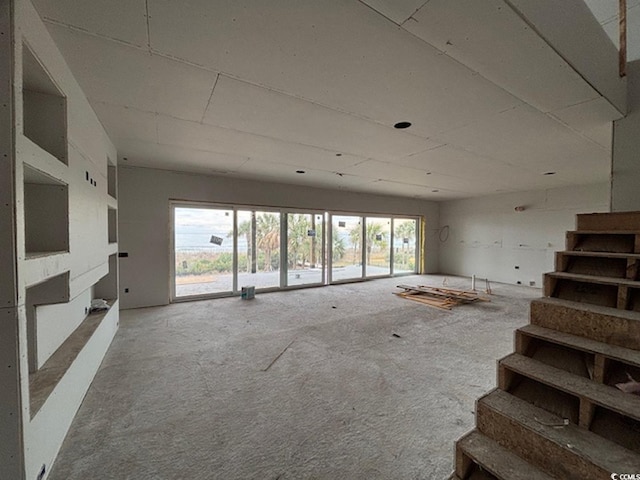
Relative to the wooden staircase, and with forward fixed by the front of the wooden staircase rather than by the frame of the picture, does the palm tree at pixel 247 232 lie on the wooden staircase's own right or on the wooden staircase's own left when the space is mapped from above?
on the wooden staircase's own right

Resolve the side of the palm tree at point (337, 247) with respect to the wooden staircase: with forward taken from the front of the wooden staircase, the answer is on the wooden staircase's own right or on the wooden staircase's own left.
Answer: on the wooden staircase's own right

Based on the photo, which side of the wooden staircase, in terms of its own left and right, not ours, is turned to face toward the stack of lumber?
right

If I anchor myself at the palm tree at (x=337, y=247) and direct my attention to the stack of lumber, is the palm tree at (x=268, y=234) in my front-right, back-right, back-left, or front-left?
back-right

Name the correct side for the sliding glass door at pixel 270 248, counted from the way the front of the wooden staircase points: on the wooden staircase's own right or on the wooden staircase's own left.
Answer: on the wooden staircase's own right

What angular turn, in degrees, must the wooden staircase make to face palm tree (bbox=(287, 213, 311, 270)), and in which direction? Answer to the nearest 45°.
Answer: approximately 90° to its right

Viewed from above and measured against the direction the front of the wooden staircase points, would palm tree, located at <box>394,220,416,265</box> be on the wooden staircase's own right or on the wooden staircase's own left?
on the wooden staircase's own right

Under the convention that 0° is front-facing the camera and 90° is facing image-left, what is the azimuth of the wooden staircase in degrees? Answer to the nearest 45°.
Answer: approximately 45°

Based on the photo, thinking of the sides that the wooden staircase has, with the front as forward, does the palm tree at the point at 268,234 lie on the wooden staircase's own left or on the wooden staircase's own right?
on the wooden staircase's own right
